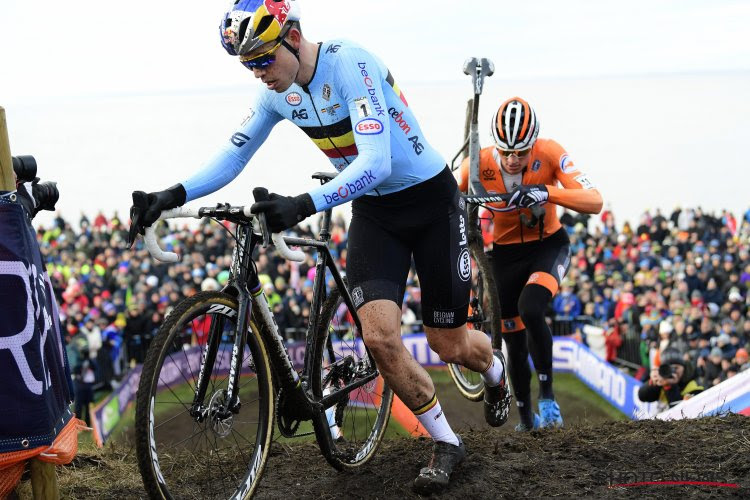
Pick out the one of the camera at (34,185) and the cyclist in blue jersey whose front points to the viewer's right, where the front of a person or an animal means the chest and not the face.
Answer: the camera

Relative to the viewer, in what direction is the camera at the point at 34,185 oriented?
to the viewer's right

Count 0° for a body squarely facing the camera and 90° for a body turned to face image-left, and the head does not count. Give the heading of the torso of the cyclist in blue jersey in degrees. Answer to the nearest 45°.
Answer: approximately 45°

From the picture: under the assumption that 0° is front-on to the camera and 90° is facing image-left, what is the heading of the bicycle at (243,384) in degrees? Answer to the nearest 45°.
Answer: approximately 45°

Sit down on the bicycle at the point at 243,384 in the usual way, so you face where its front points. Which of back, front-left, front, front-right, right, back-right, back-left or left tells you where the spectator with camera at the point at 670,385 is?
back
